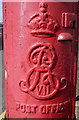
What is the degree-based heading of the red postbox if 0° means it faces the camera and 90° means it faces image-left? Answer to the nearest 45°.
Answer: approximately 0°
